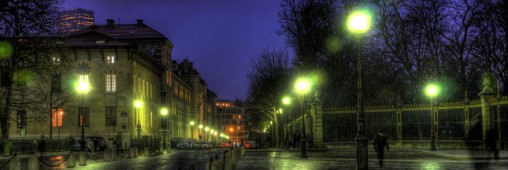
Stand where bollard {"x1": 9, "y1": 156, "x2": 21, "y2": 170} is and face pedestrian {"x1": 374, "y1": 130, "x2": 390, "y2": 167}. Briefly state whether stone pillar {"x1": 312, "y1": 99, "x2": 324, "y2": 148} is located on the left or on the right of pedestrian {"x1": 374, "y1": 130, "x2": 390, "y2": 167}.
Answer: left
